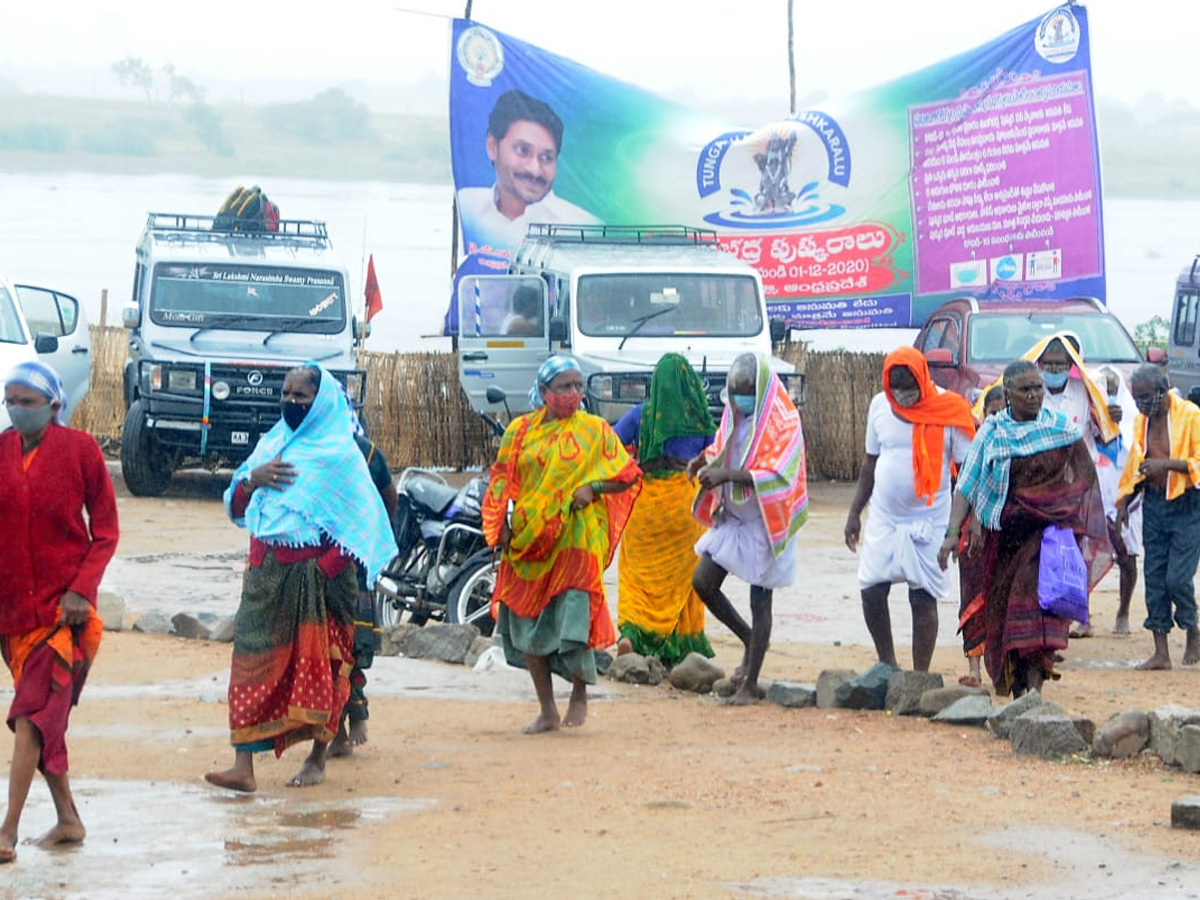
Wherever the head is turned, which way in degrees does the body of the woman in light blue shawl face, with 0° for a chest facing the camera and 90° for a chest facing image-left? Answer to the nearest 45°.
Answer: approximately 45°

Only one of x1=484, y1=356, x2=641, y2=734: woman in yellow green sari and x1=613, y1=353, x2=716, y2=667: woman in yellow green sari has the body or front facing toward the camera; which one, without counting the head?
x1=484, y1=356, x2=641, y2=734: woman in yellow green sari

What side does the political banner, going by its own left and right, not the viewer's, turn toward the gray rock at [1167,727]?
front

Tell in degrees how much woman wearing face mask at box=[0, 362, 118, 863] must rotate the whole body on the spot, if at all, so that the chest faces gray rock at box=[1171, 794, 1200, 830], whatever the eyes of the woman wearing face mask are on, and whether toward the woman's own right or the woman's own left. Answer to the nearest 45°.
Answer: approximately 135° to the woman's own left

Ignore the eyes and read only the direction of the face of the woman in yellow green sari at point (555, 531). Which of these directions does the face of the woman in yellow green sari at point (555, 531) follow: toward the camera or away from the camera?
toward the camera

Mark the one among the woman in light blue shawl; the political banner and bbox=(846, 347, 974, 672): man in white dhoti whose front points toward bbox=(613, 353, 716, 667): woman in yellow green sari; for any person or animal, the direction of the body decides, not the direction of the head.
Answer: the political banner

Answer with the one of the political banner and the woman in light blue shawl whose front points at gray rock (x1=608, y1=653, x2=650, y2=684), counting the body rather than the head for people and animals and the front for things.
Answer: the political banner

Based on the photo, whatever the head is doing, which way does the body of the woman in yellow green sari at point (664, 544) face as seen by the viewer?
away from the camera

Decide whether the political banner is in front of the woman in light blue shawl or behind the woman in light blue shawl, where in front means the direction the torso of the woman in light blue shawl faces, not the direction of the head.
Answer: behind

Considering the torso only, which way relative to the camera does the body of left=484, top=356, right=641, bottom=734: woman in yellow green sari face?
toward the camera

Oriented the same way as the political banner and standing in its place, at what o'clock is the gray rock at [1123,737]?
The gray rock is roughly at 12 o'clock from the political banner.

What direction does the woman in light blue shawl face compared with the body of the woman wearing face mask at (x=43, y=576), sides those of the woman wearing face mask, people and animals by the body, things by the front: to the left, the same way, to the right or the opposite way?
the same way

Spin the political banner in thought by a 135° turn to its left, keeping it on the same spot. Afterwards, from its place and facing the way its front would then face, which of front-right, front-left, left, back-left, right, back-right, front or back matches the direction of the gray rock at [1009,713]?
back-right

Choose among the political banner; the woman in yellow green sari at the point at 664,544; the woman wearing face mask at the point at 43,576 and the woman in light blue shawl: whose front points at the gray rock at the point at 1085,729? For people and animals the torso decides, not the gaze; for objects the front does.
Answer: the political banner

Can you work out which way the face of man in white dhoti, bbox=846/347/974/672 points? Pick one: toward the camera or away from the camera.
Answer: toward the camera

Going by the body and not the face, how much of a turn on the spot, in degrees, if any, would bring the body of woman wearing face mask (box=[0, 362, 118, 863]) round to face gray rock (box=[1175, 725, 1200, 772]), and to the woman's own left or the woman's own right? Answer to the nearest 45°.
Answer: approximately 135° to the woman's own left

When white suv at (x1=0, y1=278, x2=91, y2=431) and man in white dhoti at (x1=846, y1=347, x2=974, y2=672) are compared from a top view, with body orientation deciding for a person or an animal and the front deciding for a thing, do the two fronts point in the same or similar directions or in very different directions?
same or similar directions

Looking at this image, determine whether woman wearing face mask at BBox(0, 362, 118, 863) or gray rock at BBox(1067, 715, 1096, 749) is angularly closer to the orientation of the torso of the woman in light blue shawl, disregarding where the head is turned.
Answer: the woman wearing face mask
